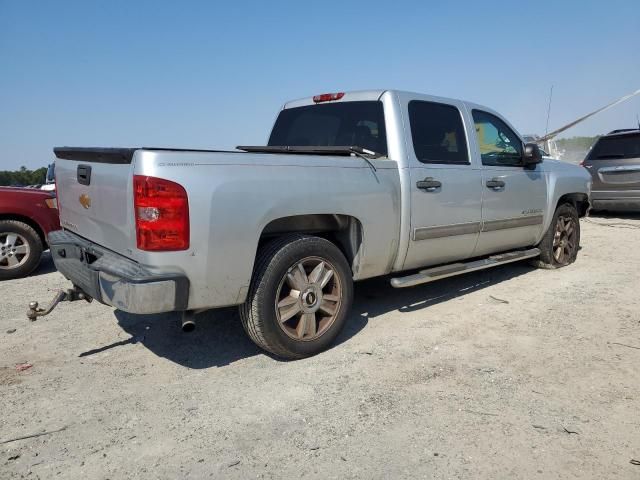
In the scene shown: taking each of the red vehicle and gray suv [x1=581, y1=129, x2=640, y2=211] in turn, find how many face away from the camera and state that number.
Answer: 1

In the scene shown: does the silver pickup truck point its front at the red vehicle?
no

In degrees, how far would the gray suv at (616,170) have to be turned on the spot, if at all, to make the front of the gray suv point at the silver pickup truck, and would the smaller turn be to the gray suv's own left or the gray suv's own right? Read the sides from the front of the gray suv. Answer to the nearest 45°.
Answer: approximately 180°

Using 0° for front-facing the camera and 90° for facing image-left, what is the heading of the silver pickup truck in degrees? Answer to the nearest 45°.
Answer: approximately 225°

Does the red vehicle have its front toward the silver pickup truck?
yes

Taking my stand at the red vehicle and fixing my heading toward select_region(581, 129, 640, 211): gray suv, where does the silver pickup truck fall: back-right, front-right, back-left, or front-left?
front-right

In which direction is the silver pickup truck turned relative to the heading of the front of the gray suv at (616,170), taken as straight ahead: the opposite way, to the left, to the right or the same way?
the same way

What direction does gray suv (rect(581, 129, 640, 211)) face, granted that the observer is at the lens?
facing away from the viewer

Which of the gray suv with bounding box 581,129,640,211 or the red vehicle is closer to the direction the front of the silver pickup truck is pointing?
the gray suv

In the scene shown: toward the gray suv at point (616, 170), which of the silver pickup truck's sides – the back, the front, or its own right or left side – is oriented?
front

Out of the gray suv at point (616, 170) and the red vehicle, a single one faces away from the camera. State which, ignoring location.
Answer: the gray suv

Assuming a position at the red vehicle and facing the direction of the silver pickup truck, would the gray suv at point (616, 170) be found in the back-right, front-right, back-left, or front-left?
front-left
